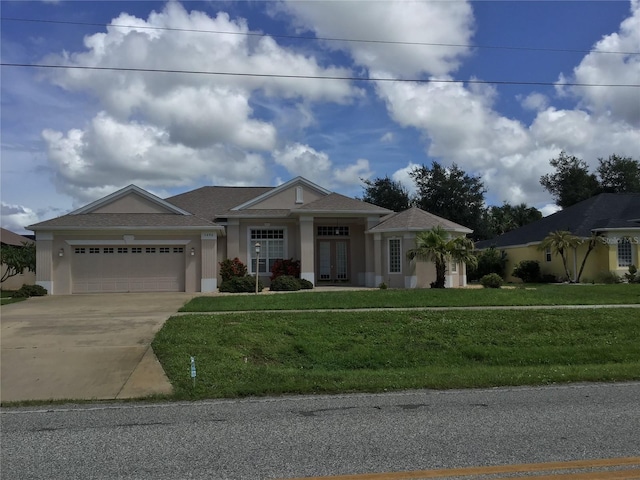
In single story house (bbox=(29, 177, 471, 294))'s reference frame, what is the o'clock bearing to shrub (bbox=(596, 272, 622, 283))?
The shrub is roughly at 9 o'clock from the single story house.

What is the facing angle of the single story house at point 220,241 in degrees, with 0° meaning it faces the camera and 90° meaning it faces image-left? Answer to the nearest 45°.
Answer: approximately 0°

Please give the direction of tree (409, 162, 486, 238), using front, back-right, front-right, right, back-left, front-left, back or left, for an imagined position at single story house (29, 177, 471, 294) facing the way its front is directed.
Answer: back-left

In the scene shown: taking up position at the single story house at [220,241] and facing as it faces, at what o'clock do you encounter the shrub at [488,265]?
The shrub is roughly at 8 o'clock from the single story house.

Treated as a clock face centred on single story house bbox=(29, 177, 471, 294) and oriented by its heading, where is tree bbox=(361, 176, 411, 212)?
The tree is roughly at 7 o'clock from the single story house.

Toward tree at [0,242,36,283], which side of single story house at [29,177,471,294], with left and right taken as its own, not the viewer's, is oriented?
right

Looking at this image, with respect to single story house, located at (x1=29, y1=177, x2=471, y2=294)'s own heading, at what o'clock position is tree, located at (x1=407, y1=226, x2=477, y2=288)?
The tree is roughly at 10 o'clock from the single story house.

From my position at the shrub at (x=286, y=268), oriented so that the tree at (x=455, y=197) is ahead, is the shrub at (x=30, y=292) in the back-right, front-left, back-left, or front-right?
back-left

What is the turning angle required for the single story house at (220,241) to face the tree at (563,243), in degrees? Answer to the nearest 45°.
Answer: approximately 90° to its left
